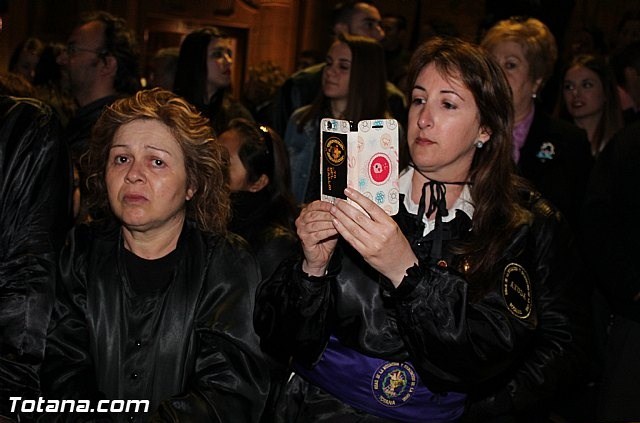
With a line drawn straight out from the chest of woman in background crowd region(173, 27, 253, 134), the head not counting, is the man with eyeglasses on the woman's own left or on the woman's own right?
on the woman's own right

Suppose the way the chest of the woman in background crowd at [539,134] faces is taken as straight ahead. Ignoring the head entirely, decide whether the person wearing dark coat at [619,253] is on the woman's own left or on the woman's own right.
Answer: on the woman's own left

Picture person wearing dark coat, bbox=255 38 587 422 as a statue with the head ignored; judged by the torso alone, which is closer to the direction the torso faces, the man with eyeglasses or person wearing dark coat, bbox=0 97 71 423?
the person wearing dark coat

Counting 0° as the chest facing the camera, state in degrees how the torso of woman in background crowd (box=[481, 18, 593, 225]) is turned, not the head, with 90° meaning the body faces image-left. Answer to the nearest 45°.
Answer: approximately 45°
